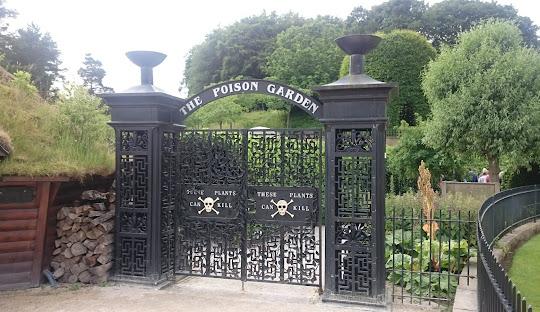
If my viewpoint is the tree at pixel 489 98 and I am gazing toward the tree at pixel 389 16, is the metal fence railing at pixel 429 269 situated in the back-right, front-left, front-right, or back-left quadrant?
back-left

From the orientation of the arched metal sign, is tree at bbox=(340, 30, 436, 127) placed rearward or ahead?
rearward

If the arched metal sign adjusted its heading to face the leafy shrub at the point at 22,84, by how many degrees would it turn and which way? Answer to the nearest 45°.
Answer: approximately 90° to its right

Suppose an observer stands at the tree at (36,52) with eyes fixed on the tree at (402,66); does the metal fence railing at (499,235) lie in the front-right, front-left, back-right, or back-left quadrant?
front-right

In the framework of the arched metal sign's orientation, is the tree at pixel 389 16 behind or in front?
behind

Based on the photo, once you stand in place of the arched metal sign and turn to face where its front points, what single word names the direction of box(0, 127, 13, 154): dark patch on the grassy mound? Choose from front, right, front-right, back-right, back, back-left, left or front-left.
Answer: right

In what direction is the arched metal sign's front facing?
toward the camera

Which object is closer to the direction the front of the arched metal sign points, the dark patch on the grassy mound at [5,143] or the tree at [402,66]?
the dark patch on the grassy mound

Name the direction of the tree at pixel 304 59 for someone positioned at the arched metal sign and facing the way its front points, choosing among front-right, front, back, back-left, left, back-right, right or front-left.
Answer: back

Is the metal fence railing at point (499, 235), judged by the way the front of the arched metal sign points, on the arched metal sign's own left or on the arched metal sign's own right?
on the arched metal sign's own left

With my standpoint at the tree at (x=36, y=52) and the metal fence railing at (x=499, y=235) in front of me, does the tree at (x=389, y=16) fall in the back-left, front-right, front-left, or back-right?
front-left

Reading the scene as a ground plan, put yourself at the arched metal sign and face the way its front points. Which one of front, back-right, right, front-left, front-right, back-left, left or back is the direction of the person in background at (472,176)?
back-left

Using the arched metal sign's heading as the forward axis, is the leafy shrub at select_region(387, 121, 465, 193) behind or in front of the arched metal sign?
behind

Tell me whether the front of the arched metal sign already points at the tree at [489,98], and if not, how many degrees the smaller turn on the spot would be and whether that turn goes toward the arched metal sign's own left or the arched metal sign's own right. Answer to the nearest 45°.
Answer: approximately 135° to the arched metal sign's own left
